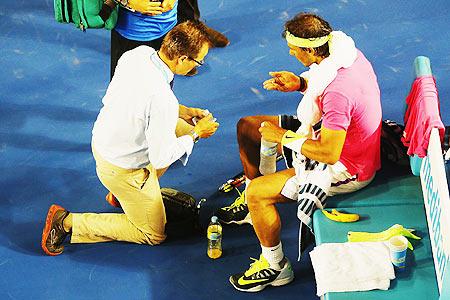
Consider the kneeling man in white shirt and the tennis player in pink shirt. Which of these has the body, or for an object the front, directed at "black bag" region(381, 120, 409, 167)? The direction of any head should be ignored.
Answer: the kneeling man in white shirt

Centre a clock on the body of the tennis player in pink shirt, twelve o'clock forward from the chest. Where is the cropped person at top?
The cropped person at top is roughly at 1 o'clock from the tennis player in pink shirt.

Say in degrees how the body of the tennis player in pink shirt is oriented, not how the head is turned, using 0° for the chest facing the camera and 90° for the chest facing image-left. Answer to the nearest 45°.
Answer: approximately 90°

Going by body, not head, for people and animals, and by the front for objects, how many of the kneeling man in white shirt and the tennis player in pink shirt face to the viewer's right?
1

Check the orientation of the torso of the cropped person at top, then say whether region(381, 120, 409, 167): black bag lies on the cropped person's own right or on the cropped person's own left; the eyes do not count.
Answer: on the cropped person's own left

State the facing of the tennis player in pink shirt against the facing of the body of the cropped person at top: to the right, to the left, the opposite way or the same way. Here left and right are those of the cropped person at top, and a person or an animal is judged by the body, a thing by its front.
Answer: to the right

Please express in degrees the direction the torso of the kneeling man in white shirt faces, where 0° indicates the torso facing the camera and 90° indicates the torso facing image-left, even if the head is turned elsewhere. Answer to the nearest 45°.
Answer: approximately 270°

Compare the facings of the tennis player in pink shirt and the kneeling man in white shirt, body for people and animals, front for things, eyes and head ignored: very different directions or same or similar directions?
very different directions

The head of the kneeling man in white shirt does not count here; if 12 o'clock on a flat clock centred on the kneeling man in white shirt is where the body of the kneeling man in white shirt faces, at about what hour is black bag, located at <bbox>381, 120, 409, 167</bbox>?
The black bag is roughly at 12 o'clock from the kneeling man in white shirt.

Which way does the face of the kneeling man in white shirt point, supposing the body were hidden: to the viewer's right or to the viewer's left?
to the viewer's right
